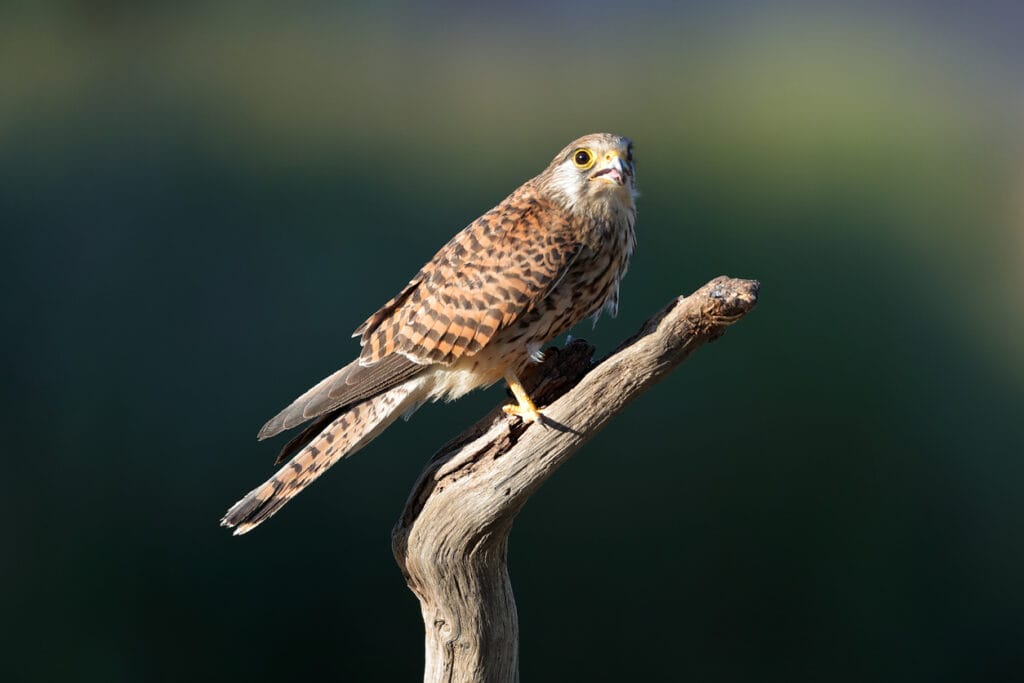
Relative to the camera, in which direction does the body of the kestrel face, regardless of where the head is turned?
to the viewer's right
